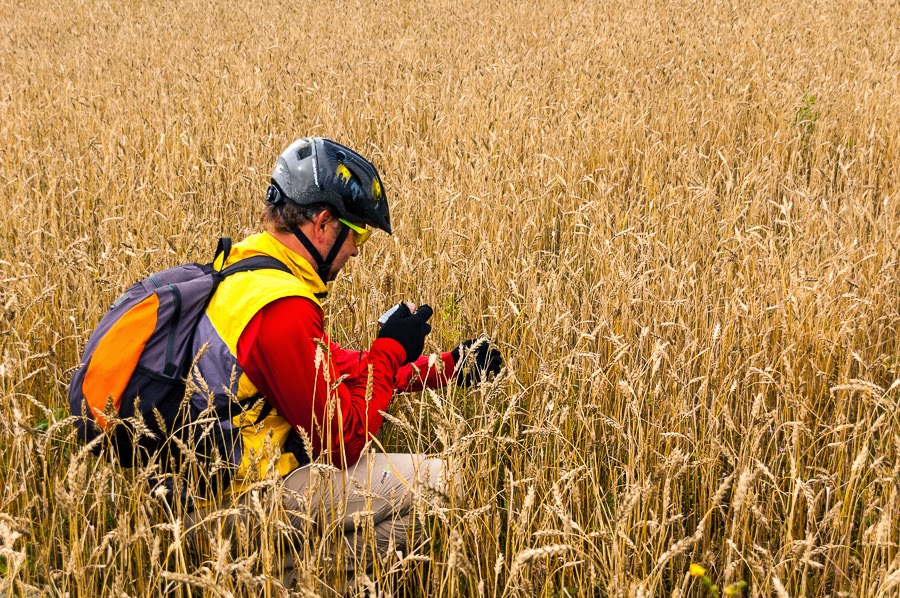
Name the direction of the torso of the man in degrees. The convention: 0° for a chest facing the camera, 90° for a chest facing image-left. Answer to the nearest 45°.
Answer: approximately 270°

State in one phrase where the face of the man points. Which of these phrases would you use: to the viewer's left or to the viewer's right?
to the viewer's right
